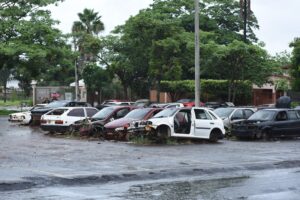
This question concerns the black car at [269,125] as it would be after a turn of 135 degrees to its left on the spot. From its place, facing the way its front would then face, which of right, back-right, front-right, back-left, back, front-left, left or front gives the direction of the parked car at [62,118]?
back

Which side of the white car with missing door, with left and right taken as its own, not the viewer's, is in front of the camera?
left

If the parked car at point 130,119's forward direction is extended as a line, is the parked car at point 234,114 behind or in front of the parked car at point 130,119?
behind

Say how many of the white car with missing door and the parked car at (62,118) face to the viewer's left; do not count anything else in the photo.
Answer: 1

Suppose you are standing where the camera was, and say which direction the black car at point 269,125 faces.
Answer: facing the viewer and to the left of the viewer

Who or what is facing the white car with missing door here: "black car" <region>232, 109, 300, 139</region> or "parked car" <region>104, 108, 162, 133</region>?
the black car

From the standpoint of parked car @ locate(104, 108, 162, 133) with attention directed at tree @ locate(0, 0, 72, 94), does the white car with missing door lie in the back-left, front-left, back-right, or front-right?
back-right

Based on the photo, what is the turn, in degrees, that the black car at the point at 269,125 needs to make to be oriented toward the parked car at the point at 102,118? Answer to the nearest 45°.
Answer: approximately 45° to its right

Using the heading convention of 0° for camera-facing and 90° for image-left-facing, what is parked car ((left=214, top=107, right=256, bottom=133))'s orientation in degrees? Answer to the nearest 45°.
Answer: approximately 45°

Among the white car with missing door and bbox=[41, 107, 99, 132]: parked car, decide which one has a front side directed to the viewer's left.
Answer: the white car with missing door

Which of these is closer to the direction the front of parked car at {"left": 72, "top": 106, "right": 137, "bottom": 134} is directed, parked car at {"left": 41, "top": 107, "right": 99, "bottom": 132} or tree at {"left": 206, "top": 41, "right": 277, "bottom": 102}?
the parked car

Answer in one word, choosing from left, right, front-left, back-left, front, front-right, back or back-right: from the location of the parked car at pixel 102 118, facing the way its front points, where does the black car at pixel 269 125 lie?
back-left
